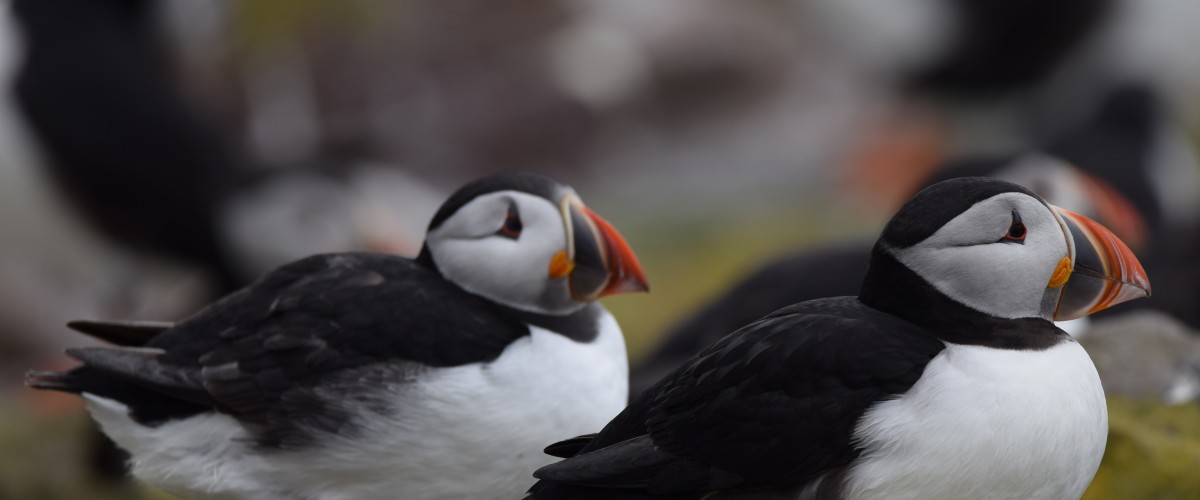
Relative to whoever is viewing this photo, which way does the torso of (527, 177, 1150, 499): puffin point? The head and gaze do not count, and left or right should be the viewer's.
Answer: facing to the right of the viewer

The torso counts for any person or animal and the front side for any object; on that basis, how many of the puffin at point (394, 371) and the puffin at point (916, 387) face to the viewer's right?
2

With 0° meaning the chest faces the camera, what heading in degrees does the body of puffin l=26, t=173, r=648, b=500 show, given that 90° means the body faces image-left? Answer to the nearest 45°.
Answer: approximately 270°
